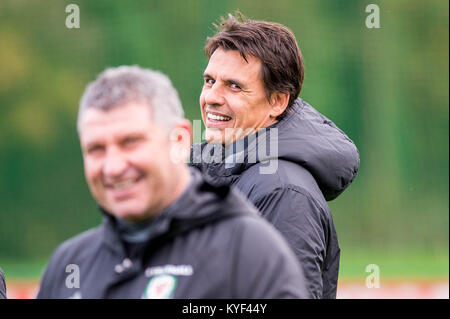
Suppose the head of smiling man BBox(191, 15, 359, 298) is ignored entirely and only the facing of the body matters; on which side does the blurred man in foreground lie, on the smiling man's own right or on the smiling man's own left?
on the smiling man's own left

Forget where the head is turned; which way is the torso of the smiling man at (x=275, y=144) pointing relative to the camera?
to the viewer's left

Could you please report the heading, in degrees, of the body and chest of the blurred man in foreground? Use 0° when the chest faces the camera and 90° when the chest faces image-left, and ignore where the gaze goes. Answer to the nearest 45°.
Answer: approximately 45°

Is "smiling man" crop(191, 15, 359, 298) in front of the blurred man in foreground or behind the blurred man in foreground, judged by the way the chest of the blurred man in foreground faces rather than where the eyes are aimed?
behind
